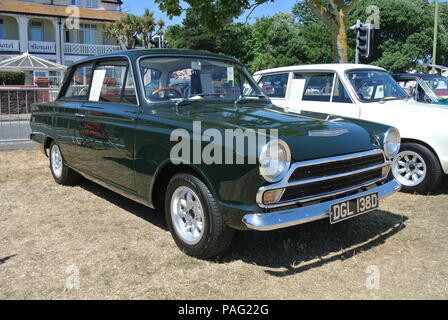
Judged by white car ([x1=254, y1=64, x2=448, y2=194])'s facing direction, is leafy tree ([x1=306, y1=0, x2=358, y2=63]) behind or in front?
behind

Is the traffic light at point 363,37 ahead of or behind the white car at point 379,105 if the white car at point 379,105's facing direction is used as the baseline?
behind

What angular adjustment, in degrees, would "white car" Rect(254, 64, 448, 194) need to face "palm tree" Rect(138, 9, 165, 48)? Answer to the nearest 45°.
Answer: approximately 180°

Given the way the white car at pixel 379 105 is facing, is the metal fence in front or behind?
behind

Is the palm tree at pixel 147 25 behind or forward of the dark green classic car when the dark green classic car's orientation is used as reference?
behind

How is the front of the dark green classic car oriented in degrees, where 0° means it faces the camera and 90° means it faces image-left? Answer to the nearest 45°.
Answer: approximately 315°
